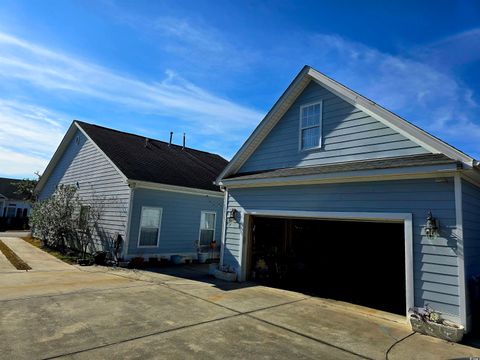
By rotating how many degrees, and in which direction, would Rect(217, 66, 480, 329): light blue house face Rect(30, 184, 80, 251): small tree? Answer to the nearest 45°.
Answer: approximately 45° to its right

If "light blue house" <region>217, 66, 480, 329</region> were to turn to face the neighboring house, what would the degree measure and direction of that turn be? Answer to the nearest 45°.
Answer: approximately 90° to its right

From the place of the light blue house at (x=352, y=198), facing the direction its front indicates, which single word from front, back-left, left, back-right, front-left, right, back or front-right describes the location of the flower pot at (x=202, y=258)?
right

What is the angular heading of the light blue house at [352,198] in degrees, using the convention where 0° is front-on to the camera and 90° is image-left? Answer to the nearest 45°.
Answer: approximately 45°

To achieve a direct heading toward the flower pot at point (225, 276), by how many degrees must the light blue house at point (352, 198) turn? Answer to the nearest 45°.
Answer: approximately 45° to its right
